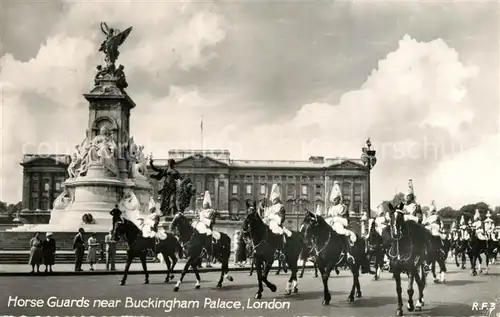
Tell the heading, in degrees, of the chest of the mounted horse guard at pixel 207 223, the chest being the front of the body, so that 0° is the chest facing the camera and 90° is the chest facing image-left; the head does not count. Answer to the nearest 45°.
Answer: approximately 45°

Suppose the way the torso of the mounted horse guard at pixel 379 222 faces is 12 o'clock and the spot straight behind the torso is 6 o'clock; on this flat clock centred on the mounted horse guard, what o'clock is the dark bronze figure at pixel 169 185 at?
The dark bronze figure is roughly at 2 o'clock from the mounted horse guard.

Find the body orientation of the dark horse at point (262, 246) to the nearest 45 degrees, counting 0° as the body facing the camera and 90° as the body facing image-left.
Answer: approximately 45°

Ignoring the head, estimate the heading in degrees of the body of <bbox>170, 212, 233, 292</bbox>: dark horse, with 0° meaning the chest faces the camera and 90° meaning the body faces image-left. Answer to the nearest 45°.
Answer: approximately 45°

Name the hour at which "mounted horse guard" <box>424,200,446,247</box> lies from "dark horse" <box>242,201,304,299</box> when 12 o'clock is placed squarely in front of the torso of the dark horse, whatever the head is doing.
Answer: The mounted horse guard is roughly at 6 o'clock from the dark horse.
